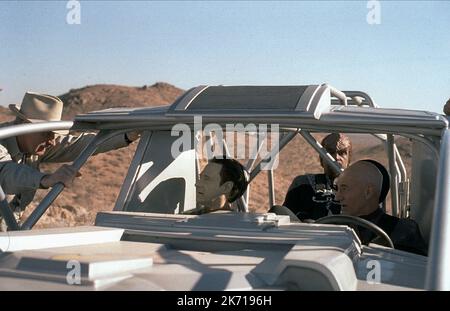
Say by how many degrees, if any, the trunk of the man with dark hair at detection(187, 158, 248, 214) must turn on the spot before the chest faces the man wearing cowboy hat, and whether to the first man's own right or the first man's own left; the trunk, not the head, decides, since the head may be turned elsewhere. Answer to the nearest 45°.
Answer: approximately 45° to the first man's own right

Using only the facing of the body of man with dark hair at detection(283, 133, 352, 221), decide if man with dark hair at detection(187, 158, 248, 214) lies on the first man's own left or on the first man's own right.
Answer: on the first man's own right

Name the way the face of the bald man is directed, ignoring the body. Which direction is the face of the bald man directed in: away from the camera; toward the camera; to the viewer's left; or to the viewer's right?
to the viewer's left

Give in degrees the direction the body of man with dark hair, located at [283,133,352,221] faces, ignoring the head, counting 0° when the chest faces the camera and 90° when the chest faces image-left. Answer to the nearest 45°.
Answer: approximately 315°

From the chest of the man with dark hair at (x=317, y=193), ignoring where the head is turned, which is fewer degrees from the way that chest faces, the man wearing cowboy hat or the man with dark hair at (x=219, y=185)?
the man with dark hair

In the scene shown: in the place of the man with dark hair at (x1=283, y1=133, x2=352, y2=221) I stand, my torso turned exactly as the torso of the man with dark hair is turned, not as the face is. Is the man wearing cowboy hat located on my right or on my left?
on my right

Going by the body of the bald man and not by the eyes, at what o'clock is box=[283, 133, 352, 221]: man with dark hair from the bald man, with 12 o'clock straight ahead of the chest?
The man with dark hair is roughly at 4 o'clock from the bald man.

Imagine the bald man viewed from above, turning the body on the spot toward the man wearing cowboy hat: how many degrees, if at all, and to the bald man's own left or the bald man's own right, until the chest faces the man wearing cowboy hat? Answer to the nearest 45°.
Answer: approximately 45° to the bald man's own right

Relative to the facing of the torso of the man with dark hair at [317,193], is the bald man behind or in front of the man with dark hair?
in front
